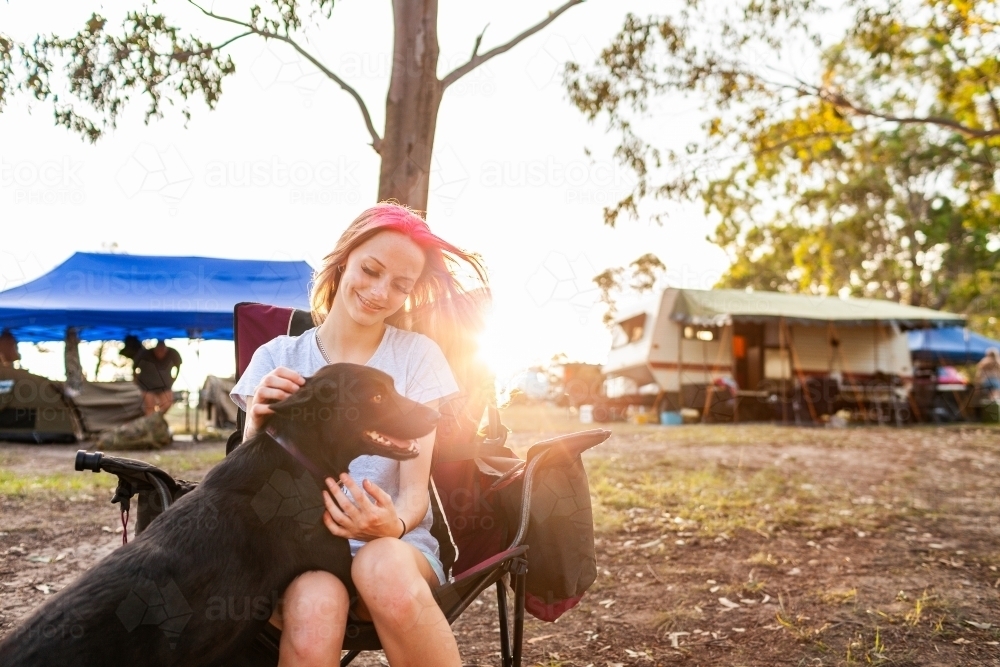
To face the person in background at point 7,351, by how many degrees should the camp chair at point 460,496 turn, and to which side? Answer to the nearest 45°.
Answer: approximately 135° to its right

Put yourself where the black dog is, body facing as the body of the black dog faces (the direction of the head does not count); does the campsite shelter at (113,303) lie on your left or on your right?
on your left

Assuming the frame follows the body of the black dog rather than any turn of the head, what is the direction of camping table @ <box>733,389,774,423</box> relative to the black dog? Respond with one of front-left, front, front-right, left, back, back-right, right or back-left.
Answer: front-left

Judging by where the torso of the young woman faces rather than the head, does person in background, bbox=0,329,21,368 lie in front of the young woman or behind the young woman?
behind

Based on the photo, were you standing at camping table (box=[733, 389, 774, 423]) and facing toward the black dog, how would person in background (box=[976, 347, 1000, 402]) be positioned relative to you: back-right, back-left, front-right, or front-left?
back-left

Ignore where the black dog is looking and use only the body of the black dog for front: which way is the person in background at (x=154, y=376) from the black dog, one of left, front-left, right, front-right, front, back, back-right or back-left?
left

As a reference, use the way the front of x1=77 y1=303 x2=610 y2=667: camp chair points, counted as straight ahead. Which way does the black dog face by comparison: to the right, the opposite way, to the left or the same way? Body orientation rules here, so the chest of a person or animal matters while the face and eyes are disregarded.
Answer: to the left

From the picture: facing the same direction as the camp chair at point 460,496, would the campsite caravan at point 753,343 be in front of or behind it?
behind

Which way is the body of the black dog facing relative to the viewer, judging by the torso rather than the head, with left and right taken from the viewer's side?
facing to the right of the viewer

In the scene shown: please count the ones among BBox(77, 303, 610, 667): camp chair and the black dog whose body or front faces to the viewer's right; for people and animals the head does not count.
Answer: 1

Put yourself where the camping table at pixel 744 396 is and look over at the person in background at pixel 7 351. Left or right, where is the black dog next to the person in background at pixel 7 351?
left

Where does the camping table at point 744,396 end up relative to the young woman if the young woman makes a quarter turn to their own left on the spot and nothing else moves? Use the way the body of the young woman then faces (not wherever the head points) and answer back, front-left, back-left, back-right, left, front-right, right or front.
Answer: front-left

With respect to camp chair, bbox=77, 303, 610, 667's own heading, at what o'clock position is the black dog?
The black dog is roughly at 2 o'clock from the camp chair.

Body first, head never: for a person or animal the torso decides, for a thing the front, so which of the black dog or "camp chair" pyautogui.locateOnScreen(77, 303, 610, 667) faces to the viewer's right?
the black dog
